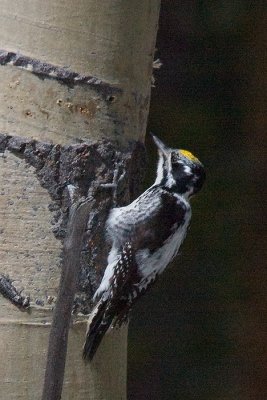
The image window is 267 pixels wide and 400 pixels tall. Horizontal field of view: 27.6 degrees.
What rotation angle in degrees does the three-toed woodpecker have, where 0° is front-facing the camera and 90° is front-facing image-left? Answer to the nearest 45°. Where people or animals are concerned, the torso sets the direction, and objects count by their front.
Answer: approximately 90°
